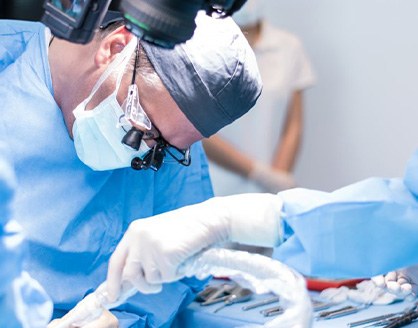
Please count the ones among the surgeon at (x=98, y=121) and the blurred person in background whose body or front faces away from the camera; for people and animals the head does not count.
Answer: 0

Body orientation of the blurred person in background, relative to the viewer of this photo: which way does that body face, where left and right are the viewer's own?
facing the viewer

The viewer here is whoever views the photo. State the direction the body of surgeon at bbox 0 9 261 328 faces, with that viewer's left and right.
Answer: facing the viewer and to the right of the viewer

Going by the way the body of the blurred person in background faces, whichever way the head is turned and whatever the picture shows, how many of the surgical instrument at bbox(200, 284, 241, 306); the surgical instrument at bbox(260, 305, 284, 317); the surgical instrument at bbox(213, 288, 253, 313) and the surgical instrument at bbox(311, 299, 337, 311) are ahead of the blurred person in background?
4

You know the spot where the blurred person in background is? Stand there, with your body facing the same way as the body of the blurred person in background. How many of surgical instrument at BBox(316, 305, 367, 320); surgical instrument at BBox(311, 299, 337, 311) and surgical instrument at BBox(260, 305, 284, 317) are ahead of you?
3

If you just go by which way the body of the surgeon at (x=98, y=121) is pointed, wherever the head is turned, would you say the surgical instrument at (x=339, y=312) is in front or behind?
in front

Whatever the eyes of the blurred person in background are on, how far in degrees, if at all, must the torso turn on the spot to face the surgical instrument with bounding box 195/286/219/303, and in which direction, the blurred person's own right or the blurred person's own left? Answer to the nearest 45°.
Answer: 0° — they already face it

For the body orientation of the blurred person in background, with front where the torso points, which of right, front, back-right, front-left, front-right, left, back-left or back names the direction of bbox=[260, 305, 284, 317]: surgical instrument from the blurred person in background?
front

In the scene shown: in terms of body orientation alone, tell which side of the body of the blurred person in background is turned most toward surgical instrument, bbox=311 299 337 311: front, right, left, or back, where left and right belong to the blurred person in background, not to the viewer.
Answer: front

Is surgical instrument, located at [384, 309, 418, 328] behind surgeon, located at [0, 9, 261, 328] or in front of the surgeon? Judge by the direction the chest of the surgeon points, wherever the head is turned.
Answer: in front

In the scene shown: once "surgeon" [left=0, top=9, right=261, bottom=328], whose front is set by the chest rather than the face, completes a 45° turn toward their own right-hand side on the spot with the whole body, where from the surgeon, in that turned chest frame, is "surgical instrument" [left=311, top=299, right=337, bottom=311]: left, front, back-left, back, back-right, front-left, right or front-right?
left

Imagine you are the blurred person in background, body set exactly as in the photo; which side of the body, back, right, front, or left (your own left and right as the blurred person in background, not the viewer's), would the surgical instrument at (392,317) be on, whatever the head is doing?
front

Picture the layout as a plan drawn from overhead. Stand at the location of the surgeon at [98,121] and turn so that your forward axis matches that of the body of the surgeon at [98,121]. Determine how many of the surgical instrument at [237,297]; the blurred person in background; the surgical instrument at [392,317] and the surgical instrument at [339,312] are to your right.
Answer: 0

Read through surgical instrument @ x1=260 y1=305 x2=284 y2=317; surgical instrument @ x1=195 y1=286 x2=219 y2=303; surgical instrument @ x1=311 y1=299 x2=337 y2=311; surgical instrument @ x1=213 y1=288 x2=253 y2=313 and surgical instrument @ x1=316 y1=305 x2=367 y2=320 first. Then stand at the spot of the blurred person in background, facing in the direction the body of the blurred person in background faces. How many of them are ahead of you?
5

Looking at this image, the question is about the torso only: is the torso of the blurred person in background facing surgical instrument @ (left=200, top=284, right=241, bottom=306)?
yes

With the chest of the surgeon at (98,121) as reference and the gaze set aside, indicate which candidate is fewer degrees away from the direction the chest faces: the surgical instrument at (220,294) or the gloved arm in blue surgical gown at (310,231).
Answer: the gloved arm in blue surgical gown

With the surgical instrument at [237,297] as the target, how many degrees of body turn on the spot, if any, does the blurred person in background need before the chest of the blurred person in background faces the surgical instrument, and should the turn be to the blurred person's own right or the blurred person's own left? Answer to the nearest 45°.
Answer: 0° — they already face it

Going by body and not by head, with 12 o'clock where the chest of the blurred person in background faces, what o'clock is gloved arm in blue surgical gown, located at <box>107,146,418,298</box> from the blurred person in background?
The gloved arm in blue surgical gown is roughly at 12 o'clock from the blurred person in background.
